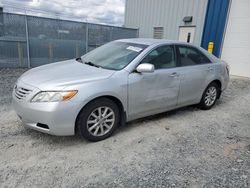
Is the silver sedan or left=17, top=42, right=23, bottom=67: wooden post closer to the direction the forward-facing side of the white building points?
the silver sedan

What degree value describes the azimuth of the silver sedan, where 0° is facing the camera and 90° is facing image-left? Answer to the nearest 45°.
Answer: approximately 45°

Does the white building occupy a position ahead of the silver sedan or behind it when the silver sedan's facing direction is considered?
behind

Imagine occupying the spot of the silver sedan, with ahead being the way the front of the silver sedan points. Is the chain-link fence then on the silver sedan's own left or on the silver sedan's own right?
on the silver sedan's own right

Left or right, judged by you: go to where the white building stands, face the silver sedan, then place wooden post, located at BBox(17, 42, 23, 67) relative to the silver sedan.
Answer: right

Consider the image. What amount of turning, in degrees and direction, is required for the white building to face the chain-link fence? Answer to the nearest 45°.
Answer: approximately 45° to its right

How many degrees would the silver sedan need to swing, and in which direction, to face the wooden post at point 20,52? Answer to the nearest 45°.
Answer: approximately 90° to its right

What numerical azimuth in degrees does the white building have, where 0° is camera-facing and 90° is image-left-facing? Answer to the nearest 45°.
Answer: approximately 0°

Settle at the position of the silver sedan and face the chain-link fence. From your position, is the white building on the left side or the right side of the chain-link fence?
right
